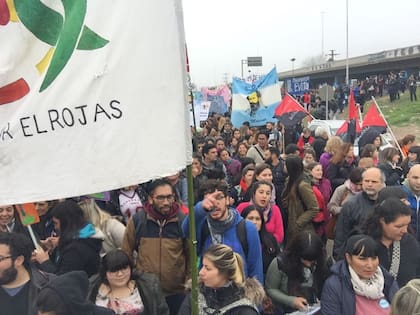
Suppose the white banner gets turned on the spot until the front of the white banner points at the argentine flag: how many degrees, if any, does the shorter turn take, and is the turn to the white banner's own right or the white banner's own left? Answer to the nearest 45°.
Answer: approximately 135° to the white banner's own left

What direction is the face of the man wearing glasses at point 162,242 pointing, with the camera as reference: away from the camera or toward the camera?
toward the camera

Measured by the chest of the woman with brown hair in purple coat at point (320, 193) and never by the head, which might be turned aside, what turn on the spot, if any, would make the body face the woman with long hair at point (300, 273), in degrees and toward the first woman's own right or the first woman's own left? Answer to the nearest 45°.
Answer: approximately 45° to the first woman's own right

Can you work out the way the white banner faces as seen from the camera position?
facing the viewer

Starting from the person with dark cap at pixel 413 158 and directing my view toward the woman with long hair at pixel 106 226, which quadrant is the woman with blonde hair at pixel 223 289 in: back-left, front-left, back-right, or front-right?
front-left
